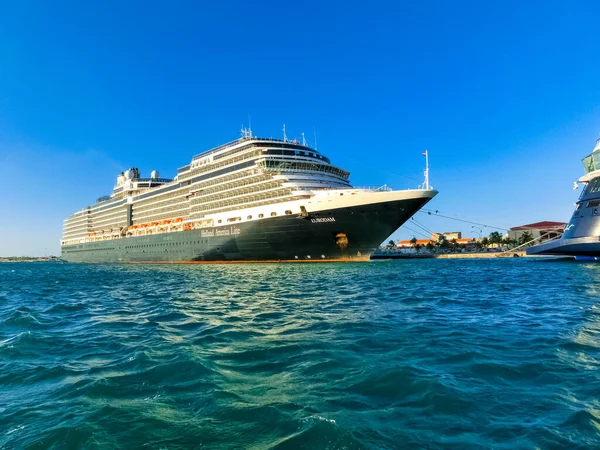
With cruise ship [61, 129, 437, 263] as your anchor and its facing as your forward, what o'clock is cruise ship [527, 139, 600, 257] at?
cruise ship [527, 139, 600, 257] is roughly at 11 o'clock from cruise ship [61, 129, 437, 263].

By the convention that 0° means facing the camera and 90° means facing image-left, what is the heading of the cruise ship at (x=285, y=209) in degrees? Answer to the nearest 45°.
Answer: approximately 315°
